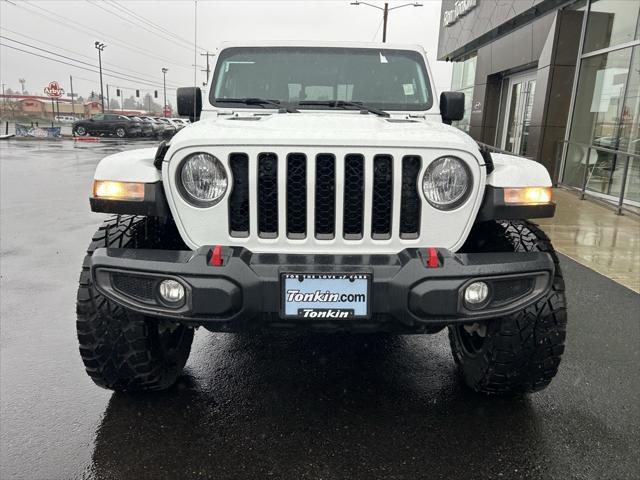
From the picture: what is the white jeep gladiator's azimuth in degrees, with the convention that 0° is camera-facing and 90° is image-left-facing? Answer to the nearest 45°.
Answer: approximately 0°

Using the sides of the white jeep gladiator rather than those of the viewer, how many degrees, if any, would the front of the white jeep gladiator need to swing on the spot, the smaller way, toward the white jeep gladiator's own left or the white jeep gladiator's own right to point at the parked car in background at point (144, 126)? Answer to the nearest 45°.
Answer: approximately 180°

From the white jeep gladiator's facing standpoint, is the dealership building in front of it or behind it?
behind

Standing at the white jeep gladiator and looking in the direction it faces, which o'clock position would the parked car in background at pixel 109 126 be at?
The parked car in background is roughly at 5 o'clock from the white jeep gladiator.

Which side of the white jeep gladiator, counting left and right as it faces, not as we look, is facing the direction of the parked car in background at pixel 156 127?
back
